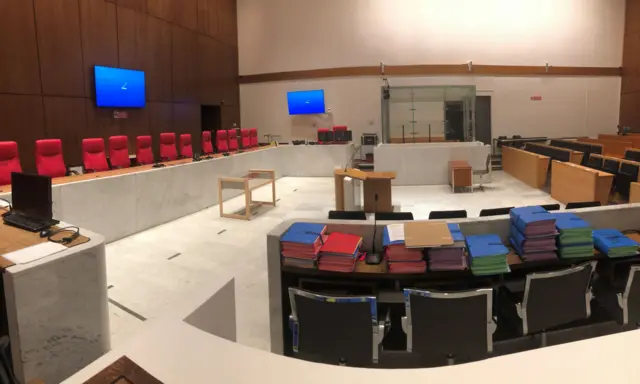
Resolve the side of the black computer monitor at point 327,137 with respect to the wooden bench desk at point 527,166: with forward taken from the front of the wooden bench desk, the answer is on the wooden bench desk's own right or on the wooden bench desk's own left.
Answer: on the wooden bench desk's own right

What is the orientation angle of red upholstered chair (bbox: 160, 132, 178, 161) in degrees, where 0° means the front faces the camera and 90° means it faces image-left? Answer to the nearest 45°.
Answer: approximately 315°

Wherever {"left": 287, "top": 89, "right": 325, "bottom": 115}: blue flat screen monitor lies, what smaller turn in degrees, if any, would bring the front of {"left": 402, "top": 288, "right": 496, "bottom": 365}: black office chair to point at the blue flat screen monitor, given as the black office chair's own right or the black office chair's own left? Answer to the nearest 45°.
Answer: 0° — it already faces it

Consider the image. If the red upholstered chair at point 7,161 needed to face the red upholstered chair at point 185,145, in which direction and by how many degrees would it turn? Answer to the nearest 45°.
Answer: approximately 90° to its left

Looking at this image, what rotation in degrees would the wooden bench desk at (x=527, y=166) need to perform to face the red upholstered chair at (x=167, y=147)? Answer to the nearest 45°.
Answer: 0° — it already faces it

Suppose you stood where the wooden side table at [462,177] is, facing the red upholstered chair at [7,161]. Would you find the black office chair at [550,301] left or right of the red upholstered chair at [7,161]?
left

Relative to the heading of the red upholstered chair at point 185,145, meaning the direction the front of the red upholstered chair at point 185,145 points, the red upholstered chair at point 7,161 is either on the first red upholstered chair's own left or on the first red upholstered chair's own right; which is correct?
on the first red upholstered chair's own right

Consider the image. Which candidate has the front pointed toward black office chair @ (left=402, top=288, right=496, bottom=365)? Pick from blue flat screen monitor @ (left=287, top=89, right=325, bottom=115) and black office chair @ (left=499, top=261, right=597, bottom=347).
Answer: the blue flat screen monitor

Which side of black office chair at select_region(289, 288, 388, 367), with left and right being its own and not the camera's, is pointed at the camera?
back

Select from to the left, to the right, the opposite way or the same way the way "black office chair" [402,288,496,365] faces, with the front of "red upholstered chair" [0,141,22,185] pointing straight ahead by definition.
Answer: to the left
